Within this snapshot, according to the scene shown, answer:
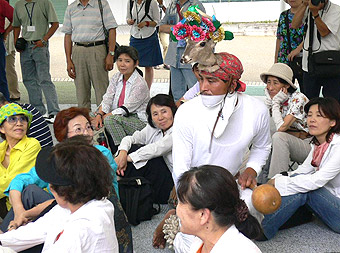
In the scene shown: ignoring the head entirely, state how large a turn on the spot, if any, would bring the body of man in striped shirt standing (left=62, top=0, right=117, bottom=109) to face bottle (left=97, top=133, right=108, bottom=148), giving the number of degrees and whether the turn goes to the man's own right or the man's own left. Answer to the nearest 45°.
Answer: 0° — they already face it

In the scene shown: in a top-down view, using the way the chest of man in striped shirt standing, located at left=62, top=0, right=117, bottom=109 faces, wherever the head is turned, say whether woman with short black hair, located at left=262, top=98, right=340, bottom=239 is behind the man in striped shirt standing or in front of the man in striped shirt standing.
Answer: in front

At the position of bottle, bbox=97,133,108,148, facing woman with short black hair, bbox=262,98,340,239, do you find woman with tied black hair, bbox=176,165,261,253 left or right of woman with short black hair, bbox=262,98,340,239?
right

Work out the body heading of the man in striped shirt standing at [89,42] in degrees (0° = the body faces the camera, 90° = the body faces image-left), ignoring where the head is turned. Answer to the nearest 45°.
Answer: approximately 0°

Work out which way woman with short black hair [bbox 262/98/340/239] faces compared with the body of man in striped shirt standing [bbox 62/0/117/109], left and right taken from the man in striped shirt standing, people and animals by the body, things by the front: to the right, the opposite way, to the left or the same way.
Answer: to the right

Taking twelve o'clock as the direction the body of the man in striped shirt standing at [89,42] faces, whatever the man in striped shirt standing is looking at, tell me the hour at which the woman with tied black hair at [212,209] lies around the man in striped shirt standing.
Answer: The woman with tied black hair is roughly at 12 o'clock from the man in striped shirt standing.

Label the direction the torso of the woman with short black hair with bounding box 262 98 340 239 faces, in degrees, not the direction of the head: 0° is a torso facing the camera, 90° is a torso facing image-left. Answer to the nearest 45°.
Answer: approximately 45°

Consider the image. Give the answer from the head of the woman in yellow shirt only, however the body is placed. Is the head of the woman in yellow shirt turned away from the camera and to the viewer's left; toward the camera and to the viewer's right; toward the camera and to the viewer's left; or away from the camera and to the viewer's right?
toward the camera and to the viewer's right

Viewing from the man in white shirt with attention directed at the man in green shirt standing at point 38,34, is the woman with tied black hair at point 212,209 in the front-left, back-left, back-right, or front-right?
back-left
